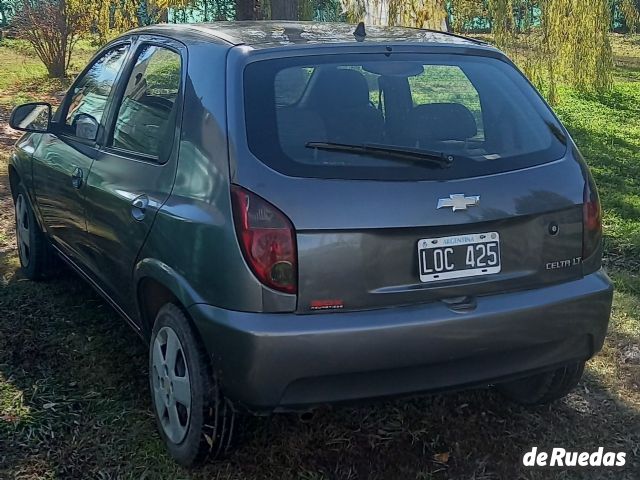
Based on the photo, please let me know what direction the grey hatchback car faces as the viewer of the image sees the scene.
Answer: facing away from the viewer and to the left of the viewer

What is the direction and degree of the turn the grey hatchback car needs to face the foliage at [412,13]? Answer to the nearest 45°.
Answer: approximately 45° to its right

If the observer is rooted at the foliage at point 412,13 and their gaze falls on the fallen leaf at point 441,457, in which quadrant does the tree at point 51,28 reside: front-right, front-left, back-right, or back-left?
front-right

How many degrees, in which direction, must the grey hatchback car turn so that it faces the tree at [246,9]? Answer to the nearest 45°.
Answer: approximately 45° to its right
